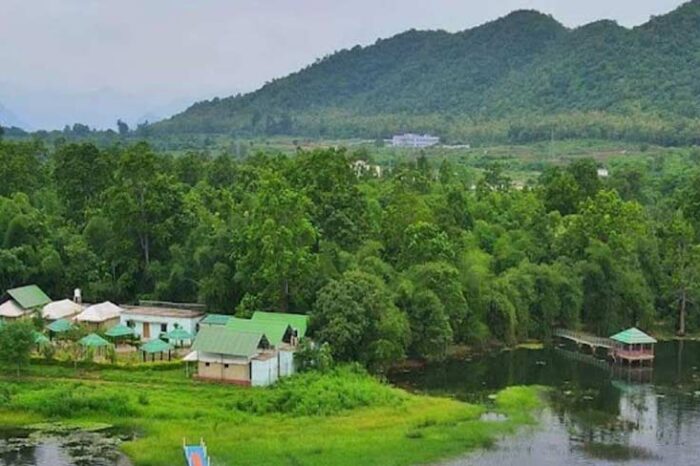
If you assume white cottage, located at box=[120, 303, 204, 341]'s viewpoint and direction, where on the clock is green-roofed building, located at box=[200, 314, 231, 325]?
The green-roofed building is roughly at 10 o'clock from the white cottage.

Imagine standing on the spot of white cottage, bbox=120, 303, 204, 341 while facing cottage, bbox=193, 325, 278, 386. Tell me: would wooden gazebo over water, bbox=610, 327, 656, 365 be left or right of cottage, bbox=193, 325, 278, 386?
left

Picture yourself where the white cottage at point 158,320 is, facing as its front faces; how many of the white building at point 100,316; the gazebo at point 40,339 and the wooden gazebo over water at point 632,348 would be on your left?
1

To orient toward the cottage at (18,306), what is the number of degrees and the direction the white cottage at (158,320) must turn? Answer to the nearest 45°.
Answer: approximately 135° to its right

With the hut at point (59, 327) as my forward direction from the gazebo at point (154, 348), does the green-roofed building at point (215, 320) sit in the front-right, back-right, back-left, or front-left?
back-right

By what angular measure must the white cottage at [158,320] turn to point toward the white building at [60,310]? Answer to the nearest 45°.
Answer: approximately 135° to its right

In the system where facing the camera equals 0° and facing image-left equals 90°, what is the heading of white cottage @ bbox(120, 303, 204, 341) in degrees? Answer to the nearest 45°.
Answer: approximately 0°

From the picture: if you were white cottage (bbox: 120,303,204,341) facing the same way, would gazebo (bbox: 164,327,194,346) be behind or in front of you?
in front

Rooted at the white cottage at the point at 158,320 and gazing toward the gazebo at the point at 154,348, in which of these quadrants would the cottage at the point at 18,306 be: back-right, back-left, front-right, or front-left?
back-right

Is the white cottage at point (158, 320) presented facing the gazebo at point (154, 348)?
yes

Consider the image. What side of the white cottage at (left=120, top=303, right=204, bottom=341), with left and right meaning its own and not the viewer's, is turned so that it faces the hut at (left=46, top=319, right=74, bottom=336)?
right
